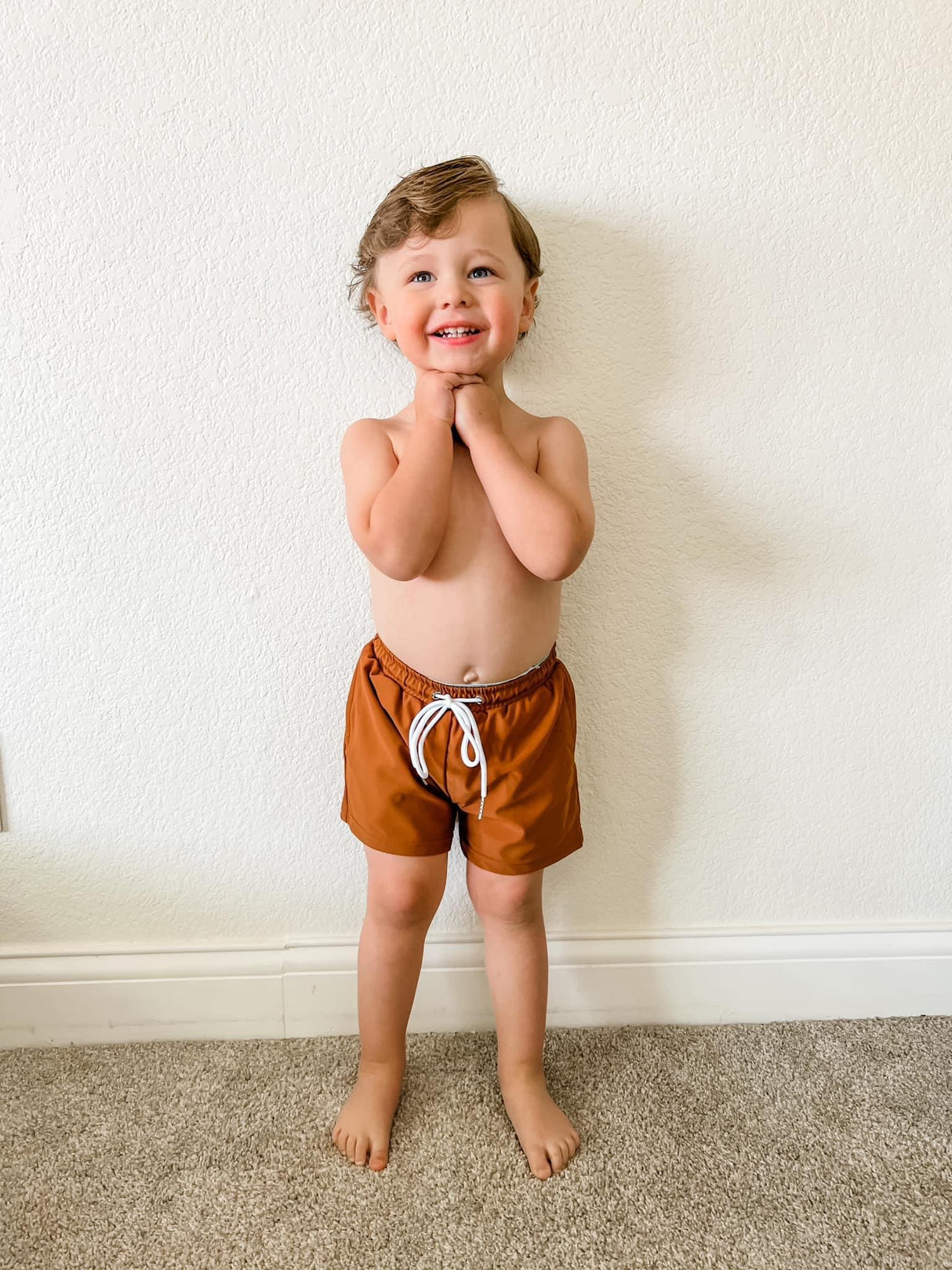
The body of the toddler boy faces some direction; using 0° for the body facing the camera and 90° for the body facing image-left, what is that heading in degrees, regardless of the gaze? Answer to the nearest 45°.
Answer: approximately 0°
